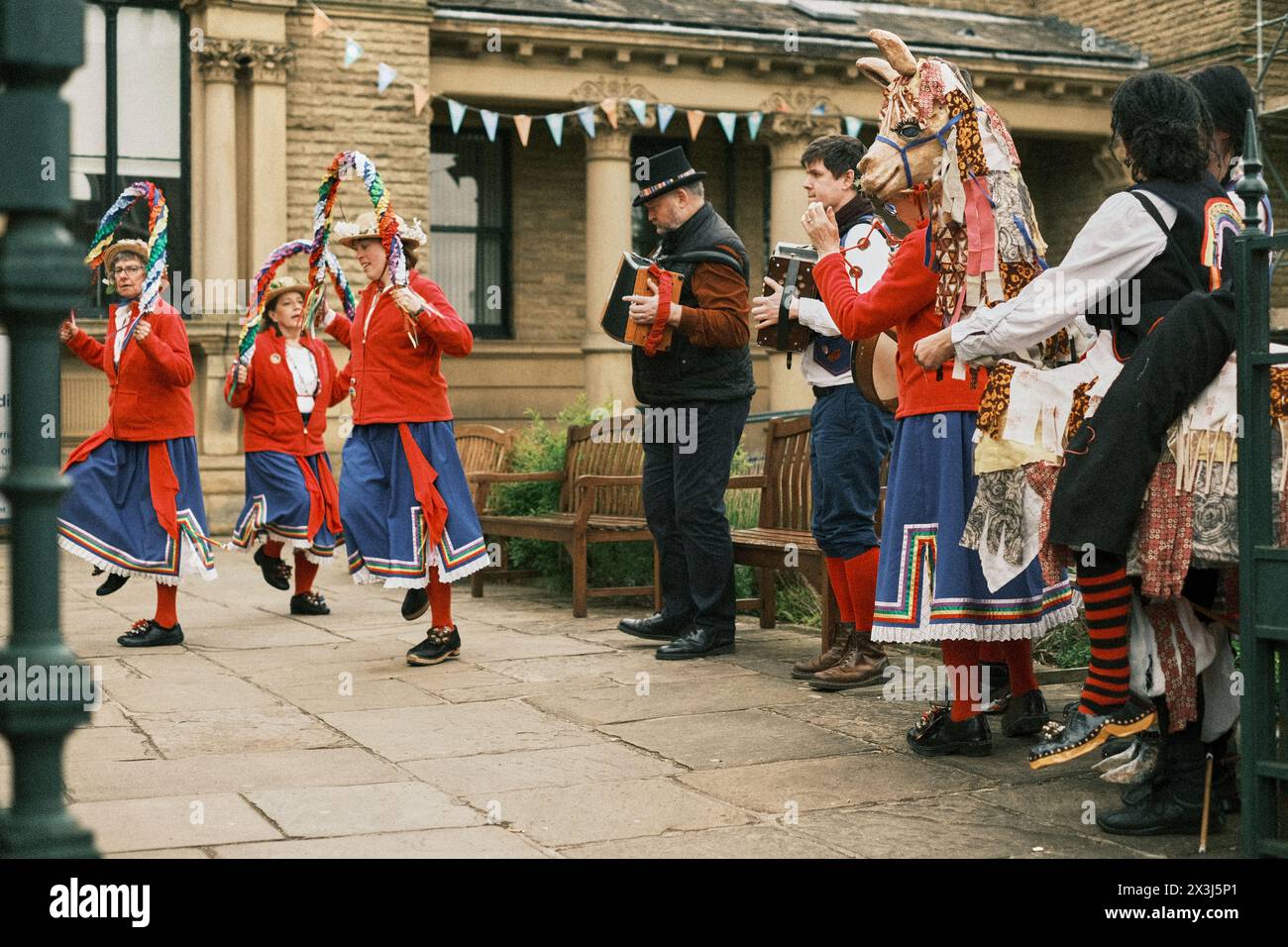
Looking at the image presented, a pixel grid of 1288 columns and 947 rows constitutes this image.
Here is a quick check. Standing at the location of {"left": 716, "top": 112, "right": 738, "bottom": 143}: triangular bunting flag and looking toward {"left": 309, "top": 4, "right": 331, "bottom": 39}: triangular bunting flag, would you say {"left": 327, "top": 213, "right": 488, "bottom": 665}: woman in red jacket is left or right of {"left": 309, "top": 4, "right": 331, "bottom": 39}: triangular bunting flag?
left

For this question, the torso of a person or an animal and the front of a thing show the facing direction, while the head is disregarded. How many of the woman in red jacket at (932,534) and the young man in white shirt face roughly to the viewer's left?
2

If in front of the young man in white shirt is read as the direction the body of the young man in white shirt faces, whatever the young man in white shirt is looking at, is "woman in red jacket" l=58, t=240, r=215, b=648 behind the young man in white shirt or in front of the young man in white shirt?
in front

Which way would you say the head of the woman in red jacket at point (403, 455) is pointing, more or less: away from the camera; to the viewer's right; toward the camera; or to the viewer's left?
to the viewer's left

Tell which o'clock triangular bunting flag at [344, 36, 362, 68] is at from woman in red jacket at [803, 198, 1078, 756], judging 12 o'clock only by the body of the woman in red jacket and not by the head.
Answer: The triangular bunting flag is roughly at 2 o'clock from the woman in red jacket.

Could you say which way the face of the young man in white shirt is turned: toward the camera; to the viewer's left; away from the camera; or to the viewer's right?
to the viewer's left

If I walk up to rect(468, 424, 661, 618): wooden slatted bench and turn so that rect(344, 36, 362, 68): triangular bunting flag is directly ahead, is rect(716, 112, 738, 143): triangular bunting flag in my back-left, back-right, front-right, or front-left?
front-right

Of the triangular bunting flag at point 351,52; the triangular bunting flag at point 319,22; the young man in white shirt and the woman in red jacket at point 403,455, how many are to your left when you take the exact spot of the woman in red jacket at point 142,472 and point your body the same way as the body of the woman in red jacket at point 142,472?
2

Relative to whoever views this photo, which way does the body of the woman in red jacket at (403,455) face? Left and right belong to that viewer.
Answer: facing the viewer and to the left of the viewer

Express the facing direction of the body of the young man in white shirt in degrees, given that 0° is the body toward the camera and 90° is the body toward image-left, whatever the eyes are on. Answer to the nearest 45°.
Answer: approximately 90°

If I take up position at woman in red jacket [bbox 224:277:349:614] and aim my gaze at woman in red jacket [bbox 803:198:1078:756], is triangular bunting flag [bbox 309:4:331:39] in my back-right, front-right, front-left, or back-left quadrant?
back-left

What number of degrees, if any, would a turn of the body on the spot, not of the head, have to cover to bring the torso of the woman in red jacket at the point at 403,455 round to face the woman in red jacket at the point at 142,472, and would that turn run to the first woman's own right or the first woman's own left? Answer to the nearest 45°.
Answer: approximately 90° to the first woman's own right

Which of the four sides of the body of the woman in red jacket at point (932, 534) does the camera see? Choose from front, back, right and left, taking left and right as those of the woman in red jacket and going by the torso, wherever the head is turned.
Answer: left
